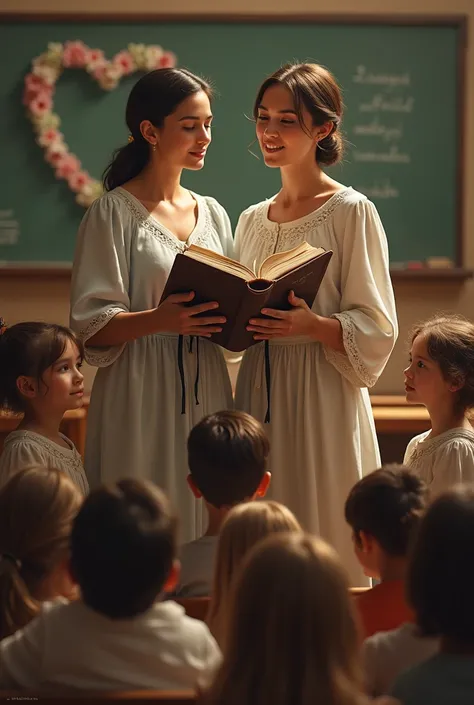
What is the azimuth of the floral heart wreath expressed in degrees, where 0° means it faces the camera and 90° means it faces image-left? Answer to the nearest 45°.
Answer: approximately 0°

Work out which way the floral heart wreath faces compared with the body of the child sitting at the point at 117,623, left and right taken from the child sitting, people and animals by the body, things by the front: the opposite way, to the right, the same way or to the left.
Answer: the opposite way

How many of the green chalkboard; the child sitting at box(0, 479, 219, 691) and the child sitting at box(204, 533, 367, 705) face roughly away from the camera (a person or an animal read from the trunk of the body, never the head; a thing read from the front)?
2

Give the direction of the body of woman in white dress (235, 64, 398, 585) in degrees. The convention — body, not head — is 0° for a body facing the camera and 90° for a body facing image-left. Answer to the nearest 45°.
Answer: approximately 45°

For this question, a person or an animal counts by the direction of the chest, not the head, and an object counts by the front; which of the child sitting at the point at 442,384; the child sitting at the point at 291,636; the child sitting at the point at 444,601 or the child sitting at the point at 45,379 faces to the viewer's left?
the child sitting at the point at 442,384

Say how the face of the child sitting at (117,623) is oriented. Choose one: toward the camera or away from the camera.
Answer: away from the camera

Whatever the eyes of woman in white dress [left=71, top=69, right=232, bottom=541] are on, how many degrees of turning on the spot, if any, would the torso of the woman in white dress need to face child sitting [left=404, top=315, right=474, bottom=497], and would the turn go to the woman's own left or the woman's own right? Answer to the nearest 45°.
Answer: approximately 45° to the woman's own left

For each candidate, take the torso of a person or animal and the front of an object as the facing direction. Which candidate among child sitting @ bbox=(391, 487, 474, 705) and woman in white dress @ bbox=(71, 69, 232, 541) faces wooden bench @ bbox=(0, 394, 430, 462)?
the child sitting

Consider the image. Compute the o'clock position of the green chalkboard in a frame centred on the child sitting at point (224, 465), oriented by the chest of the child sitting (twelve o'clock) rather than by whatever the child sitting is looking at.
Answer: The green chalkboard is roughly at 12 o'clock from the child sitting.

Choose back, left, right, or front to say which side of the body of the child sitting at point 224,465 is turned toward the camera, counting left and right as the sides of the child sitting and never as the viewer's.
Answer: back

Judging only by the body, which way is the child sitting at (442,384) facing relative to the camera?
to the viewer's left

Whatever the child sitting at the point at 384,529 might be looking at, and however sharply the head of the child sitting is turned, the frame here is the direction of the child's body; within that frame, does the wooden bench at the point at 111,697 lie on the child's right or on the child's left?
on the child's left
